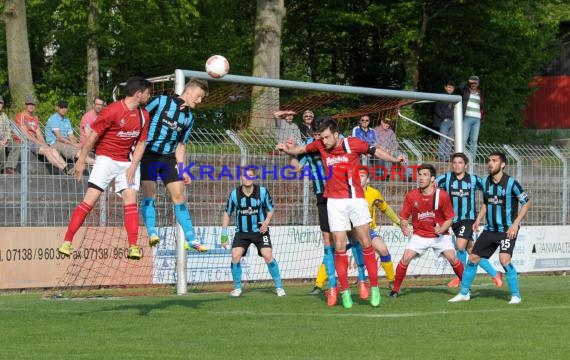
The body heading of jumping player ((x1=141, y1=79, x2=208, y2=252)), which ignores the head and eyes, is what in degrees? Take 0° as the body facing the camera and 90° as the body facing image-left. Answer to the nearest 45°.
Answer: approximately 315°

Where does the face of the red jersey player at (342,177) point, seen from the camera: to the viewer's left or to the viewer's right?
to the viewer's left

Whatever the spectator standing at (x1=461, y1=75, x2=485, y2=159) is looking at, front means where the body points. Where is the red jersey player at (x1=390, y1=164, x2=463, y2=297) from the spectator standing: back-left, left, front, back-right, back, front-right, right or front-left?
front

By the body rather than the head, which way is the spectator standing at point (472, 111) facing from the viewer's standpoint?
toward the camera

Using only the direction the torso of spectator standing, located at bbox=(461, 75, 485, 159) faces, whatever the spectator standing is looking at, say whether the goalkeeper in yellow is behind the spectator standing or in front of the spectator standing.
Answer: in front

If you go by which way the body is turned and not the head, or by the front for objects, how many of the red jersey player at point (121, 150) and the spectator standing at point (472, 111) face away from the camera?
0

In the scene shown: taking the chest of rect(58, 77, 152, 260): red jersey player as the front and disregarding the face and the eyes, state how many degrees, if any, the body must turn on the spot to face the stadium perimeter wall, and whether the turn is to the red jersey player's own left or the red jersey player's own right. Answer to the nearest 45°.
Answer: approximately 135° to the red jersey player's own left

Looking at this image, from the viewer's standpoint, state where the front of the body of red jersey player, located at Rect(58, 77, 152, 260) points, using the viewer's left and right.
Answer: facing the viewer and to the right of the viewer

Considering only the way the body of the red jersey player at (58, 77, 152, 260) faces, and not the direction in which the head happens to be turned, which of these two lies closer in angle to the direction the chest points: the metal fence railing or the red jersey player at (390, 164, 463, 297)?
the red jersey player

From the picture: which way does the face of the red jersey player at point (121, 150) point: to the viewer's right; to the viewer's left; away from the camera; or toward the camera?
to the viewer's right
